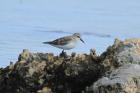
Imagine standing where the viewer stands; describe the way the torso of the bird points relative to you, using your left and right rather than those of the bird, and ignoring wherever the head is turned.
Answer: facing to the right of the viewer

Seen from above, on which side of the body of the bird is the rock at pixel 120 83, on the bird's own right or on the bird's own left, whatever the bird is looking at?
on the bird's own right

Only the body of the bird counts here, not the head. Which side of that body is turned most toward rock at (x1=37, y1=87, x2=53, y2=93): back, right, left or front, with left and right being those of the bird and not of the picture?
right

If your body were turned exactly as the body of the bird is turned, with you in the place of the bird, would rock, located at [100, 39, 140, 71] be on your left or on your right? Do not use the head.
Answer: on your right
